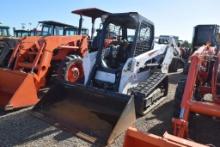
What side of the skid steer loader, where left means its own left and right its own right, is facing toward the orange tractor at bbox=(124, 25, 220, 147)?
left

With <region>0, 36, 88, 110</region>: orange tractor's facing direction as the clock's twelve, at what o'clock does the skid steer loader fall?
The skid steer loader is roughly at 9 o'clock from the orange tractor.

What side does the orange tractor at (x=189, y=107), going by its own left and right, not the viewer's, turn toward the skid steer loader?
right

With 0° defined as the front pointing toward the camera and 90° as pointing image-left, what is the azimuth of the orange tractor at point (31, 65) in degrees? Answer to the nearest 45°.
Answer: approximately 45°

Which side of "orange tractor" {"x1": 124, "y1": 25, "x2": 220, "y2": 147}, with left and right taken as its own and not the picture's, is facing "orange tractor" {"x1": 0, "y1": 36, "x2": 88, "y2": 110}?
right

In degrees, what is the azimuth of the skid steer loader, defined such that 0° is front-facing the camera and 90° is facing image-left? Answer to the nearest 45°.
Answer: approximately 45°

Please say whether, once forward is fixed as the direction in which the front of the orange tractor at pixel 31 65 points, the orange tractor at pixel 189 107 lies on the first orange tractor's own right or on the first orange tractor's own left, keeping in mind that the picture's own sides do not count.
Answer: on the first orange tractor's own left
